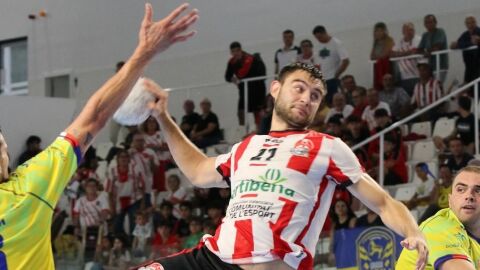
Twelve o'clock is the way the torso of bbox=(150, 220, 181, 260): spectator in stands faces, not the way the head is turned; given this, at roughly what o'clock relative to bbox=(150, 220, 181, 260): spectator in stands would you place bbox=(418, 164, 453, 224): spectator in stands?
bbox=(418, 164, 453, 224): spectator in stands is roughly at 10 o'clock from bbox=(150, 220, 181, 260): spectator in stands.

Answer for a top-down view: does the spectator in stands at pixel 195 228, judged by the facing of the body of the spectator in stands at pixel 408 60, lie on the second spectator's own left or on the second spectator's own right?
on the second spectator's own right

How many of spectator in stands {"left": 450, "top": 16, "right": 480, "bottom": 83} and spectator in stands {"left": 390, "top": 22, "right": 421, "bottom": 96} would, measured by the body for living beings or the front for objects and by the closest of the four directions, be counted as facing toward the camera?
2

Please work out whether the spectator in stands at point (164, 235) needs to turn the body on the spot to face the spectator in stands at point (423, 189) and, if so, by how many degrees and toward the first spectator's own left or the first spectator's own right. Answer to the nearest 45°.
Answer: approximately 45° to the first spectator's own left
